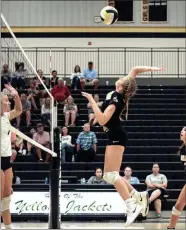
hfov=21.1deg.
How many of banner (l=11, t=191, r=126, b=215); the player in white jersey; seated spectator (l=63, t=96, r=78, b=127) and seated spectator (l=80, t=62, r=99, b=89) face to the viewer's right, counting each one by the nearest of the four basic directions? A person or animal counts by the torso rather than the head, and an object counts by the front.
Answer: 1

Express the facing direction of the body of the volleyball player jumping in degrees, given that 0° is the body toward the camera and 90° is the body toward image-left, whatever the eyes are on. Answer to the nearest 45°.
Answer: approximately 90°

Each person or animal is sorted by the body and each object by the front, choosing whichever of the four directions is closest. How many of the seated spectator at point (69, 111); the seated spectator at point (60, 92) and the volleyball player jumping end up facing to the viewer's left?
1

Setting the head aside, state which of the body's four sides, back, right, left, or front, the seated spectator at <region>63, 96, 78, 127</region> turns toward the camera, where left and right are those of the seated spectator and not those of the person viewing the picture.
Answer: front

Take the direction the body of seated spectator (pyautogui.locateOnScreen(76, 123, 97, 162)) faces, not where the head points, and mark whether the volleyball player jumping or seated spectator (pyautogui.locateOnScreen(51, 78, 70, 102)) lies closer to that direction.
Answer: the volleyball player jumping

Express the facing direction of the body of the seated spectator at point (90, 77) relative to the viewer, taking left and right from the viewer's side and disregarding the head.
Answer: facing the viewer

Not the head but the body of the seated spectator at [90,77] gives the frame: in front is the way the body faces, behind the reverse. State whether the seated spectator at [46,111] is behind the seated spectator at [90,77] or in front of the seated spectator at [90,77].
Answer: in front

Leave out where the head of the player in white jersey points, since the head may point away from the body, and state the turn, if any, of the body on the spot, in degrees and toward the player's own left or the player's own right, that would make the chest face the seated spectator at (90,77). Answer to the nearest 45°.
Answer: approximately 90° to the player's own left

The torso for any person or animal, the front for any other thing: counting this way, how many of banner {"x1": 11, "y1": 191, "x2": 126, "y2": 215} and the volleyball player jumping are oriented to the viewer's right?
0

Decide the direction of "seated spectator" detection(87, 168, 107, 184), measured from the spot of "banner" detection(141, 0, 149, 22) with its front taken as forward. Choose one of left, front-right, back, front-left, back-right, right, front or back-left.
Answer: front

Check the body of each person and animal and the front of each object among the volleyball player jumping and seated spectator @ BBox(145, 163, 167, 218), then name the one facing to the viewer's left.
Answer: the volleyball player jumping

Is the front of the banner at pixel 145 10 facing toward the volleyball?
yes

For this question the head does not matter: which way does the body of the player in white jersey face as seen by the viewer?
to the viewer's right

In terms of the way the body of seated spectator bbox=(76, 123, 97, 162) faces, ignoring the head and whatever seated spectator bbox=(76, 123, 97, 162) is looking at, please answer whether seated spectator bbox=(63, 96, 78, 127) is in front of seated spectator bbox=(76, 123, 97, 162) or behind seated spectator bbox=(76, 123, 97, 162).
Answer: behind

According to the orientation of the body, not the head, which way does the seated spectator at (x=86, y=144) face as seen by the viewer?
toward the camera

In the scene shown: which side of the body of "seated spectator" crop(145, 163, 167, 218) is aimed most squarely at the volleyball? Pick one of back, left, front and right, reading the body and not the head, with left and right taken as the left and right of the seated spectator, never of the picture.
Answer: front
